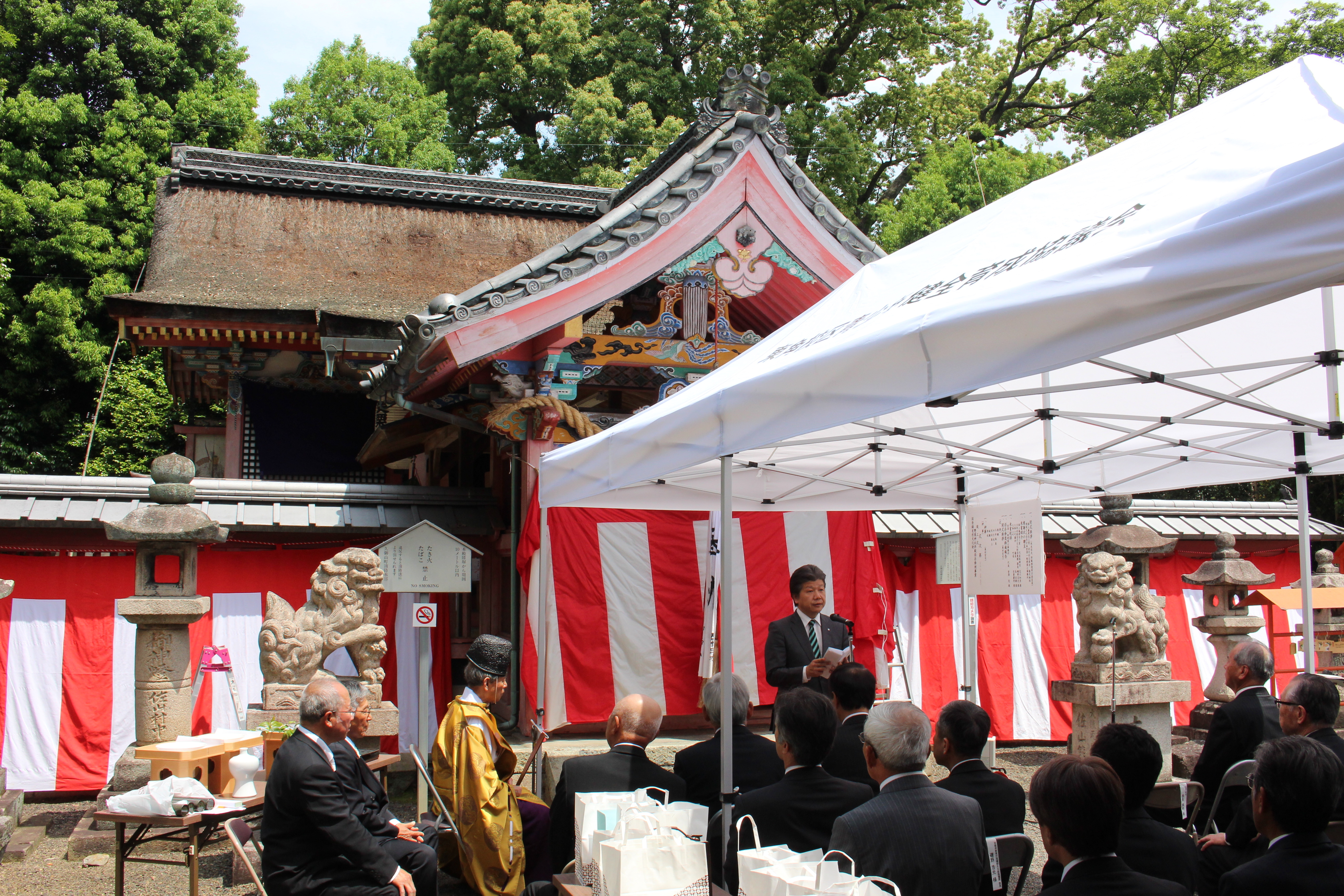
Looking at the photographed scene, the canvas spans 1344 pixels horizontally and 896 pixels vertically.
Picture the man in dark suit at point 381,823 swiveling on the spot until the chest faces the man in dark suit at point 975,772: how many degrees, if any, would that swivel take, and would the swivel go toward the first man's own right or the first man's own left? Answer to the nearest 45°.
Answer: approximately 45° to the first man's own right

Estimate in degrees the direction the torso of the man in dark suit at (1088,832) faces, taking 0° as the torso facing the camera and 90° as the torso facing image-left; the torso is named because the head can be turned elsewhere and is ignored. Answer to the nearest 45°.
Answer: approximately 135°

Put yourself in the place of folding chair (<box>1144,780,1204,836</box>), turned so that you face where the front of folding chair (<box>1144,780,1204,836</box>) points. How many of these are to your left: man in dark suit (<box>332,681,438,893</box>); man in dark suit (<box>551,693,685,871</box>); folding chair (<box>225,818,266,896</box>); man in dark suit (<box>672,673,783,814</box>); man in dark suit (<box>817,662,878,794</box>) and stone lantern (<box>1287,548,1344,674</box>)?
5

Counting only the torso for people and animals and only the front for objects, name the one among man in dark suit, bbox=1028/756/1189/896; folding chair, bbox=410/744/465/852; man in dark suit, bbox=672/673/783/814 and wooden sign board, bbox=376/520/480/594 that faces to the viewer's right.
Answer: the folding chair

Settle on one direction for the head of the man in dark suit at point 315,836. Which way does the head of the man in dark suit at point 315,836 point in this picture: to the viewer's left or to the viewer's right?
to the viewer's right

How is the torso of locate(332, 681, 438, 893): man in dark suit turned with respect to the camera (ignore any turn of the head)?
to the viewer's right

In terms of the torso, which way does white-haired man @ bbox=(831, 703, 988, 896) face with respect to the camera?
away from the camera

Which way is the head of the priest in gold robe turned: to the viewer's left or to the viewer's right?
to the viewer's right

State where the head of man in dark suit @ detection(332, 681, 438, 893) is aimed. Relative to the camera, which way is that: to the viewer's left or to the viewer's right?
to the viewer's right

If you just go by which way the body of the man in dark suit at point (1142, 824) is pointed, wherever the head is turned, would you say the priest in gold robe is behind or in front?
in front

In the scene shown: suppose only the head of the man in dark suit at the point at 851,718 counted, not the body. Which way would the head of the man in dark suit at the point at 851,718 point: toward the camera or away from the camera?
away from the camera

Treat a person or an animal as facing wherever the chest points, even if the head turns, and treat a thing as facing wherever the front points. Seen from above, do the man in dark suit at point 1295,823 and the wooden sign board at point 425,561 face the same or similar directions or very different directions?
very different directions

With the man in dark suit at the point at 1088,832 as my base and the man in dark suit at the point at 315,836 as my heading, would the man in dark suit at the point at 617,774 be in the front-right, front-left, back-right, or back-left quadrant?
front-right

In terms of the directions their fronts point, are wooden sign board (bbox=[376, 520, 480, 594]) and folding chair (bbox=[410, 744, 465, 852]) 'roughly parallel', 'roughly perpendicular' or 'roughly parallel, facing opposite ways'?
roughly perpendicular

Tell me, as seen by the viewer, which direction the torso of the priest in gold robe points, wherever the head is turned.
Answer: to the viewer's right
